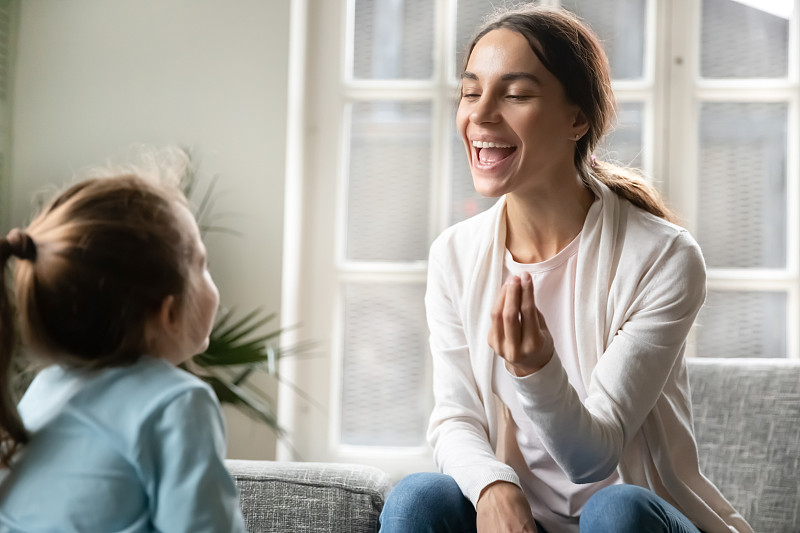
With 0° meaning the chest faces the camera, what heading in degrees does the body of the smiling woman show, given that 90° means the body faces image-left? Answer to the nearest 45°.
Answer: approximately 45°

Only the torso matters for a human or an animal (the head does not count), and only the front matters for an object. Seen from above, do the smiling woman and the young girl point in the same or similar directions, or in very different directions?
very different directions

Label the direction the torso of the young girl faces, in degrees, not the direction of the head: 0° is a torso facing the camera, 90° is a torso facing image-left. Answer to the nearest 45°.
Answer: approximately 225°

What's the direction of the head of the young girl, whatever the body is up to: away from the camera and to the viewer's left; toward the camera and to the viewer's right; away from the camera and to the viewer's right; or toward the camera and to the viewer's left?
away from the camera and to the viewer's right

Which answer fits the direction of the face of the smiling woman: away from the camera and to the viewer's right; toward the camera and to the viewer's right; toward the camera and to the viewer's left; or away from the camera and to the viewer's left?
toward the camera and to the viewer's left

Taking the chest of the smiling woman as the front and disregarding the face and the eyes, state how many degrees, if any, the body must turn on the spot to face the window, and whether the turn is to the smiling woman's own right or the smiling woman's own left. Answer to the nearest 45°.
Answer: approximately 135° to the smiling woman's own right

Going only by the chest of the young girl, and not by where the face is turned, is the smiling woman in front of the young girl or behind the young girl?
in front

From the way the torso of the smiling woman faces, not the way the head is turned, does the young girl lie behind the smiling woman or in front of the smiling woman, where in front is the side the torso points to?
in front
